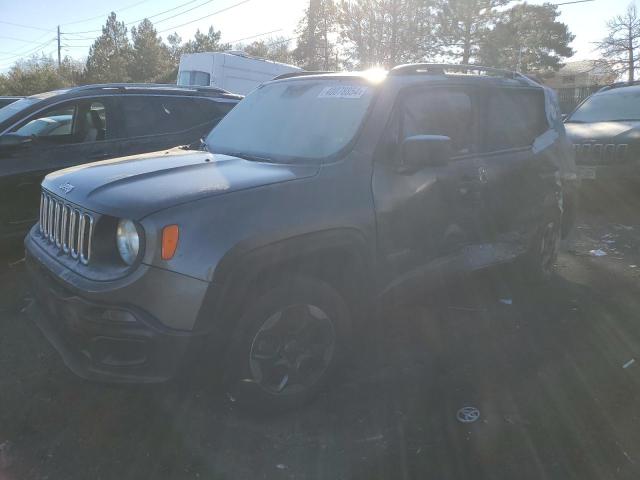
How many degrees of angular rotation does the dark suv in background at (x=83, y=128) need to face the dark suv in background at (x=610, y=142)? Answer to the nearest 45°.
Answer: approximately 180°

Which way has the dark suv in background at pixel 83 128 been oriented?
to the viewer's left

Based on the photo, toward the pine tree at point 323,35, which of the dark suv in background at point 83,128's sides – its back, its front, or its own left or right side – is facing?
right

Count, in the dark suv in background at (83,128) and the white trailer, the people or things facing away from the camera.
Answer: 0

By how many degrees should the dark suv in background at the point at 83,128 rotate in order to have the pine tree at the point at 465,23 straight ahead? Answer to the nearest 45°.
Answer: approximately 135° to its right

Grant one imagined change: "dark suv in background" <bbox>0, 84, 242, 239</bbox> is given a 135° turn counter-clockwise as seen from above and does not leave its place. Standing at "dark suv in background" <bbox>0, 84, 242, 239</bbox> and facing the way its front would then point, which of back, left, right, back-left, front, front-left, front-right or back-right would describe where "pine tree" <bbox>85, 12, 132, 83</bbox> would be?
back-left
